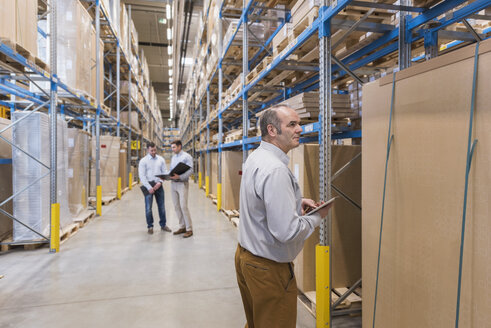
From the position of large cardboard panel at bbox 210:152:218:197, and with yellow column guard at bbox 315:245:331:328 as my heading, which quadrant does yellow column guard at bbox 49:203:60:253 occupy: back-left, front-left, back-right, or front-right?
front-right

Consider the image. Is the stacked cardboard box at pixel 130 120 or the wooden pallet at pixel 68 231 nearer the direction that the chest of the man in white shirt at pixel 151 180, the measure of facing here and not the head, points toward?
the wooden pallet

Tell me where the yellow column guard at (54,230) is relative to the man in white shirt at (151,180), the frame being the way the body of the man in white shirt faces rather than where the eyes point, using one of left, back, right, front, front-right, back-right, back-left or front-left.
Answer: front-right

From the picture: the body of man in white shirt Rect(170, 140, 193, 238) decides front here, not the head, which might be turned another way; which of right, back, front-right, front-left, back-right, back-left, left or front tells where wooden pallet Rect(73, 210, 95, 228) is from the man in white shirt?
right

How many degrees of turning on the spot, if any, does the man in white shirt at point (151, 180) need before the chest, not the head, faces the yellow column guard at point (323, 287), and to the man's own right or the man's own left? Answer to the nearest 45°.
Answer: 0° — they already face it

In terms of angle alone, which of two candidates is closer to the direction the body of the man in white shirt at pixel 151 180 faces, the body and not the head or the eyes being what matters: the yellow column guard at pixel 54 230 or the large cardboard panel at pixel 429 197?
the large cardboard panel

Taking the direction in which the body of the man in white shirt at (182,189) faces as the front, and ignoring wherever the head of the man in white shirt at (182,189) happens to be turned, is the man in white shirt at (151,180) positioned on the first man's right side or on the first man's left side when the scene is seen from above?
on the first man's right side

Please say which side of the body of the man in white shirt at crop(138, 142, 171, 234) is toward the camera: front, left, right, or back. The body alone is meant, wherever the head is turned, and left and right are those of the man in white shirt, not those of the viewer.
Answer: front

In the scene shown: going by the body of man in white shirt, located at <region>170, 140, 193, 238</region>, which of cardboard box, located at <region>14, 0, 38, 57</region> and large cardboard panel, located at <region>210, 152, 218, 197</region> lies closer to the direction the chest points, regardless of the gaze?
the cardboard box

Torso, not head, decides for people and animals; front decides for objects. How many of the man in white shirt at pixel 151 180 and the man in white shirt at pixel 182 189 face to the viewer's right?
0

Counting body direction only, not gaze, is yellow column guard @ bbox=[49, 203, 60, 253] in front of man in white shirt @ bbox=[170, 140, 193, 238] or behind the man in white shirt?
in front

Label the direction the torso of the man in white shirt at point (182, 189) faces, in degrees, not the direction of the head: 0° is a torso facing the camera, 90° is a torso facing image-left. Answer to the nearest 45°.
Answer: approximately 45°

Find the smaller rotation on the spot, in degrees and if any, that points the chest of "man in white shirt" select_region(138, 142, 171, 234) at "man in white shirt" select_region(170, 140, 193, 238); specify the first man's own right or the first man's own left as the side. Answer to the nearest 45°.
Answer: approximately 45° to the first man's own left

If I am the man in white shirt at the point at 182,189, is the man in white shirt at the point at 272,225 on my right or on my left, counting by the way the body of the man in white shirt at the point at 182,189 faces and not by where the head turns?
on my left

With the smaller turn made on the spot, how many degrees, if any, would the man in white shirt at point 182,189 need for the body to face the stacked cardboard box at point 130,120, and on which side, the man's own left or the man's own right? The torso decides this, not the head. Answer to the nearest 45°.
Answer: approximately 135° to the man's own right

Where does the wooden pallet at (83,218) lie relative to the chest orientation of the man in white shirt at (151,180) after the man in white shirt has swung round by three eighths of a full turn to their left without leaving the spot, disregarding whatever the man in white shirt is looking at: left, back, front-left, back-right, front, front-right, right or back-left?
left
